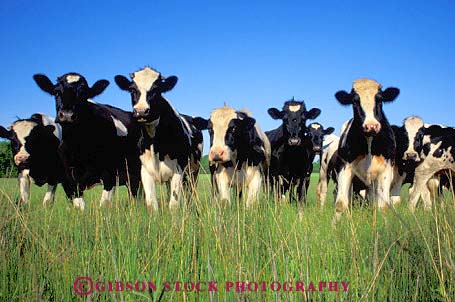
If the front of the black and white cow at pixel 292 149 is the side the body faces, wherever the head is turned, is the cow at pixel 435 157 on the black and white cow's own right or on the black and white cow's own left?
on the black and white cow's own left

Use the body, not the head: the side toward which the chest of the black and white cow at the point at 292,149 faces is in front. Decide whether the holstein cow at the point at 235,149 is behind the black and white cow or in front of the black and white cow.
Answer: in front

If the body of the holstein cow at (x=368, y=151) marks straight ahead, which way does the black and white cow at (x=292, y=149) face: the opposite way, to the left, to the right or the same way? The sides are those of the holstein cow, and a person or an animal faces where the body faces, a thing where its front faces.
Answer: the same way

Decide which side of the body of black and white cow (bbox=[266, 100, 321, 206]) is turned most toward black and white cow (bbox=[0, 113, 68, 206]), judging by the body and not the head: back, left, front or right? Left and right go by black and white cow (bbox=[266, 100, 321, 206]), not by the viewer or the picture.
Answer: right

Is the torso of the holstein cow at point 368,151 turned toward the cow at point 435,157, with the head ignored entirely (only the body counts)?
no

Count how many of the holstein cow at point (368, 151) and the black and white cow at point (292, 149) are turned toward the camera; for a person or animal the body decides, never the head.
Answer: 2

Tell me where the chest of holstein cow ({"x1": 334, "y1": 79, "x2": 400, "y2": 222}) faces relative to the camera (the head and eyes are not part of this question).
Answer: toward the camera

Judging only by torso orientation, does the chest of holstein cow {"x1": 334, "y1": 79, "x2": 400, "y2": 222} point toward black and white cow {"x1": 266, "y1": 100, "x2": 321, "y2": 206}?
no

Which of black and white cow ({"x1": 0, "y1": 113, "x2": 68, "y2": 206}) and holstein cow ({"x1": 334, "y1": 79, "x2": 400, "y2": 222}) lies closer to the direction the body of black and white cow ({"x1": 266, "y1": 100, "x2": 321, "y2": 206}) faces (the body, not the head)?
the holstein cow

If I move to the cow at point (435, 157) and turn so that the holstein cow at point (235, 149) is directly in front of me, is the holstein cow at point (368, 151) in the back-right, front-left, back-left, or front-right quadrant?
front-left

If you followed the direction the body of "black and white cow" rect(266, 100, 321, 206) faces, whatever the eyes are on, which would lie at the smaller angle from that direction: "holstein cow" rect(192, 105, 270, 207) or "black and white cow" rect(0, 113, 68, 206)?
the holstein cow

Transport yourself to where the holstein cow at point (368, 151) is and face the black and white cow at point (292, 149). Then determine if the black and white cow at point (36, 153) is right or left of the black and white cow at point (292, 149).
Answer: left
